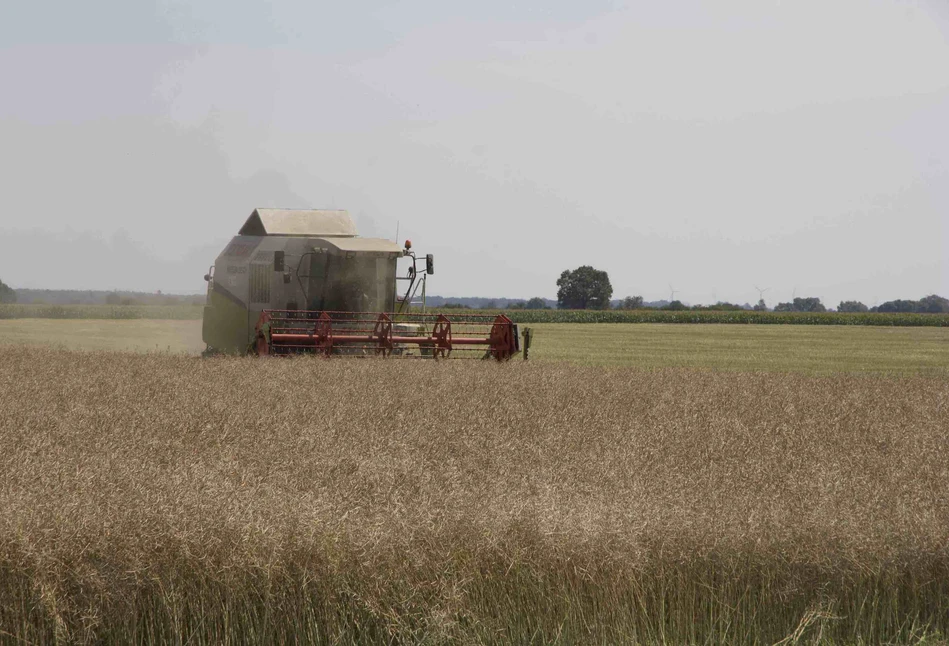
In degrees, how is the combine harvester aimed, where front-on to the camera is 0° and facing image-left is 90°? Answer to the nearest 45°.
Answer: approximately 315°
